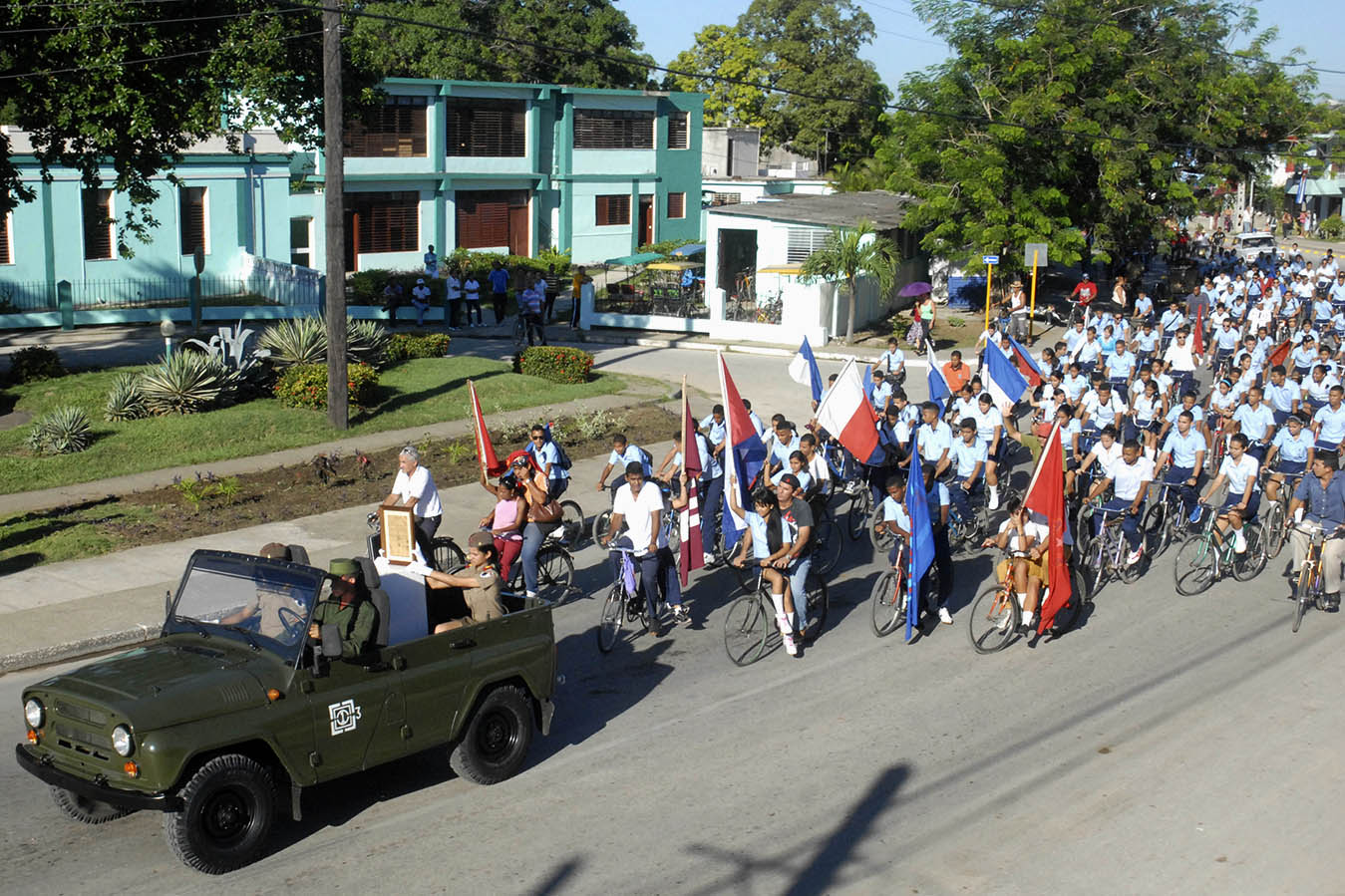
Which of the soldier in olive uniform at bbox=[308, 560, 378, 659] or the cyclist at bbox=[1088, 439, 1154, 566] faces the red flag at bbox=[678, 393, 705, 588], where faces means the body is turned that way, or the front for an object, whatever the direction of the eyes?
the cyclist

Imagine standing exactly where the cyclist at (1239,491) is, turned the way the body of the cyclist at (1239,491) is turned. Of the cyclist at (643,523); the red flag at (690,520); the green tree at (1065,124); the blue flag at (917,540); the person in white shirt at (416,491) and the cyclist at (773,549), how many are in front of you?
5

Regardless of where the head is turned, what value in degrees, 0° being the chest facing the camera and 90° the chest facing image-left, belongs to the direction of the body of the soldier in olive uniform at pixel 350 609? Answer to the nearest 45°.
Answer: approximately 45°

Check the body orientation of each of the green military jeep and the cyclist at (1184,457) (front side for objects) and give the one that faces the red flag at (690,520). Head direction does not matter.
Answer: the cyclist

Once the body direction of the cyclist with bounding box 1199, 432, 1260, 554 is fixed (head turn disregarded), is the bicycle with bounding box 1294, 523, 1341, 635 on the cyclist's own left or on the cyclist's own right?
on the cyclist's own left

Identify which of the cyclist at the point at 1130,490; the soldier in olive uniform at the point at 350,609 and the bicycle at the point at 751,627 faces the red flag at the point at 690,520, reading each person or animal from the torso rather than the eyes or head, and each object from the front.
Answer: the cyclist

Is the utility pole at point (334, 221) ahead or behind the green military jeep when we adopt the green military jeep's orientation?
behind
